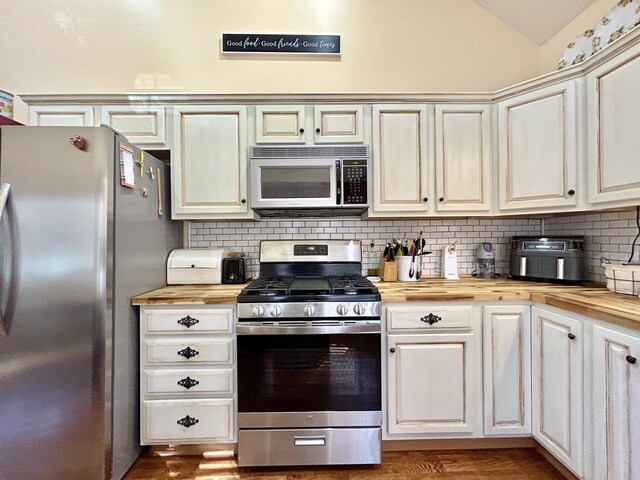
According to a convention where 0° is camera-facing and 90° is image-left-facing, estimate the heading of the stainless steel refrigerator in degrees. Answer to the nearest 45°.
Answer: approximately 45°

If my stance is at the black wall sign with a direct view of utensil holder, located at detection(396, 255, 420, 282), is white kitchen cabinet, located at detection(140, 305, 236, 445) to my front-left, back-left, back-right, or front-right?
back-right

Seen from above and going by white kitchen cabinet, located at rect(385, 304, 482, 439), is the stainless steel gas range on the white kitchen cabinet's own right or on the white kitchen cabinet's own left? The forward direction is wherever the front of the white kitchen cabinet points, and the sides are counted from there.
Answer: on the white kitchen cabinet's own right

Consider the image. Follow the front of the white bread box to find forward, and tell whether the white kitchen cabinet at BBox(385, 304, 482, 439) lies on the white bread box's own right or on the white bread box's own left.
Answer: on the white bread box's own left

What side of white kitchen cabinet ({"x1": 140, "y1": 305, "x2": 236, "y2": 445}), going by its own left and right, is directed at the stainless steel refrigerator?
right

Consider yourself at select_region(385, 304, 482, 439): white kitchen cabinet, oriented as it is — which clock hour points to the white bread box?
The white bread box is roughly at 3 o'clock from the white kitchen cabinet.
